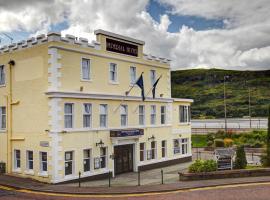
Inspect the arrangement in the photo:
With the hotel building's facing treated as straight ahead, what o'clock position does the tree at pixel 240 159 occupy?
The tree is roughly at 11 o'clock from the hotel building.

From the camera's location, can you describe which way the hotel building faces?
facing the viewer and to the right of the viewer

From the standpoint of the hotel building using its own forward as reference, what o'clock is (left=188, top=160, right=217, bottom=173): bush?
The bush is roughly at 11 o'clock from the hotel building.

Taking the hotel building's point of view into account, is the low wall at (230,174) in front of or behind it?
in front
